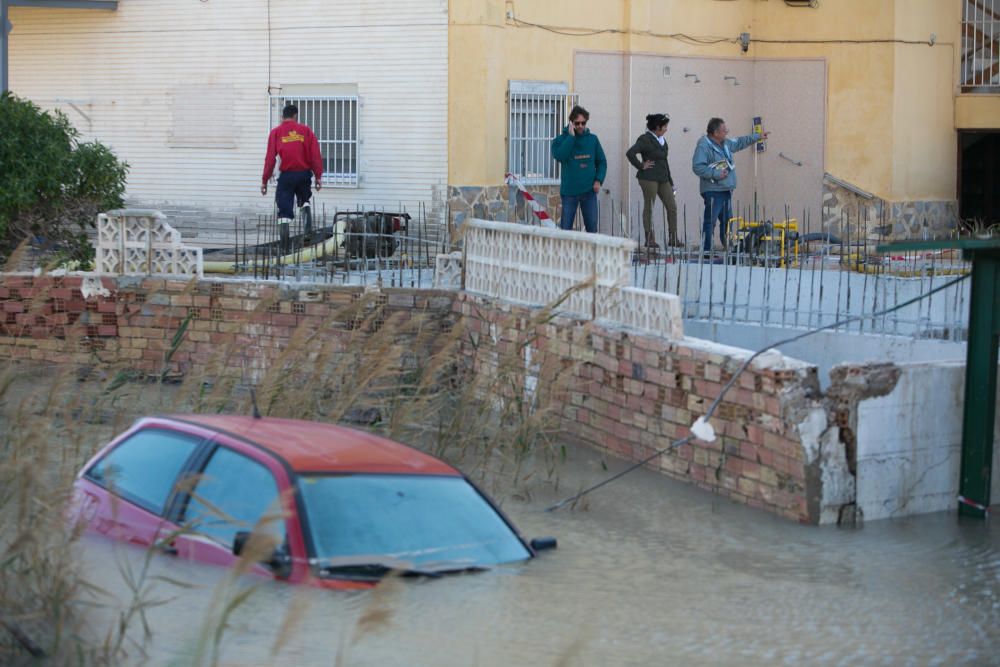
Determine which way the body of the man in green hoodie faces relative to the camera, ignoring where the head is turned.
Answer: toward the camera

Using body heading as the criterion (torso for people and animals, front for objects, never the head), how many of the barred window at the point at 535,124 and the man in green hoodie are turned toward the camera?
2

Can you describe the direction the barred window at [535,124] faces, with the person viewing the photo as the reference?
facing the viewer

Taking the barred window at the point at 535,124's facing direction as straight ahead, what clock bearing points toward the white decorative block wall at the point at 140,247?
The white decorative block wall is roughly at 1 o'clock from the barred window.

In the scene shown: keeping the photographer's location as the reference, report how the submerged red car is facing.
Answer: facing the viewer and to the right of the viewer

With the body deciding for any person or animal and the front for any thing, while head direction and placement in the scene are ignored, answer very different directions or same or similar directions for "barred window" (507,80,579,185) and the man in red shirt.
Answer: very different directions

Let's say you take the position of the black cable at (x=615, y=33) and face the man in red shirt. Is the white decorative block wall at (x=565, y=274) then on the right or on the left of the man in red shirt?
left

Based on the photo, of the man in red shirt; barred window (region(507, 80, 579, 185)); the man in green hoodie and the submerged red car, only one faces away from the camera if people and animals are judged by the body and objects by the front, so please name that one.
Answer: the man in red shirt

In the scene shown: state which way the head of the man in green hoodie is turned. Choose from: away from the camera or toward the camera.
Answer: toward the camera

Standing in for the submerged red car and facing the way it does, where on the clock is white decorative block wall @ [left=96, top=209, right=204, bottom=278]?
The white decorative block wall is roughly at 7 o'clock from the submerged red car.

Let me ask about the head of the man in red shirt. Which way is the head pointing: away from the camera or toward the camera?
away from the camera

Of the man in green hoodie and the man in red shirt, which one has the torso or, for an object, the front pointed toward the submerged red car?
the man in green hoodie

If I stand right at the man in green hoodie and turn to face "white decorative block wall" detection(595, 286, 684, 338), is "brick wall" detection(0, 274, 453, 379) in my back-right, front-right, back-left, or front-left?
front-right

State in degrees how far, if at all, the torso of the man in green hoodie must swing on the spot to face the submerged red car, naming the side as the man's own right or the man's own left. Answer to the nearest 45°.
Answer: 0° — they already face it

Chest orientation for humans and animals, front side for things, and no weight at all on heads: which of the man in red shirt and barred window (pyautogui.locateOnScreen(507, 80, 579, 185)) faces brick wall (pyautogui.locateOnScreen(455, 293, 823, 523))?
the barred window

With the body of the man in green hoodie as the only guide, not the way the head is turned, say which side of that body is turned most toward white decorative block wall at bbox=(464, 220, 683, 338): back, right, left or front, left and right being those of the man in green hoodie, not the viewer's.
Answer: front
